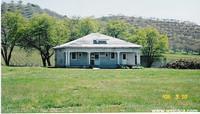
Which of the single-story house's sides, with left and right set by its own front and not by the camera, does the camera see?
front
